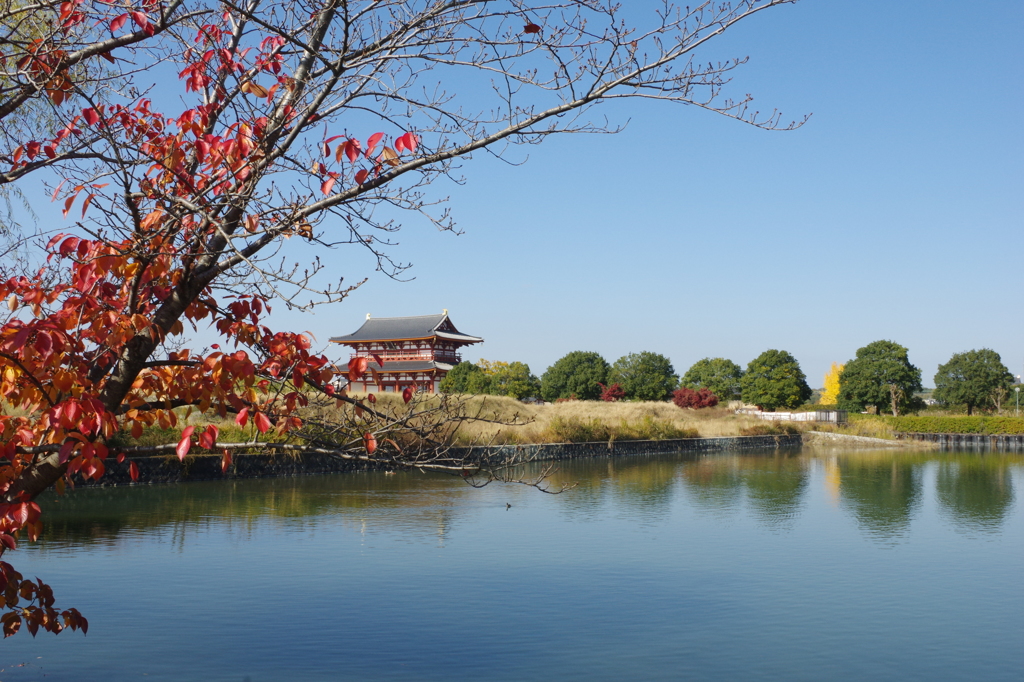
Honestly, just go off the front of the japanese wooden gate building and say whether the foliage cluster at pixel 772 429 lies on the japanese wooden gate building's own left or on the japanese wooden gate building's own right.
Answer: on the japanese wooden gate building's own left

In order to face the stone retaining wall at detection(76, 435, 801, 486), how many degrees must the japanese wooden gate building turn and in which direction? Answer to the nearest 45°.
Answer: approximately 45° to its left

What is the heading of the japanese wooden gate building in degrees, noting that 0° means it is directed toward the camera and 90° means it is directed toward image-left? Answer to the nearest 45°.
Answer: approximately 45°

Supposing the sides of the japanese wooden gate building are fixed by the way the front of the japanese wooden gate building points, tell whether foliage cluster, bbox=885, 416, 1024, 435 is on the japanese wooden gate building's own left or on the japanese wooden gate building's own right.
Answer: on the japanese wooden gate building's own left

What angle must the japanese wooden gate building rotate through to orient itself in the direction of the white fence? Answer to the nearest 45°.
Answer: approximately 135° to its left

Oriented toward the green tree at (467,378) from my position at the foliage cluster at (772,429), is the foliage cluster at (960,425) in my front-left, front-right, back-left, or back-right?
back-right
